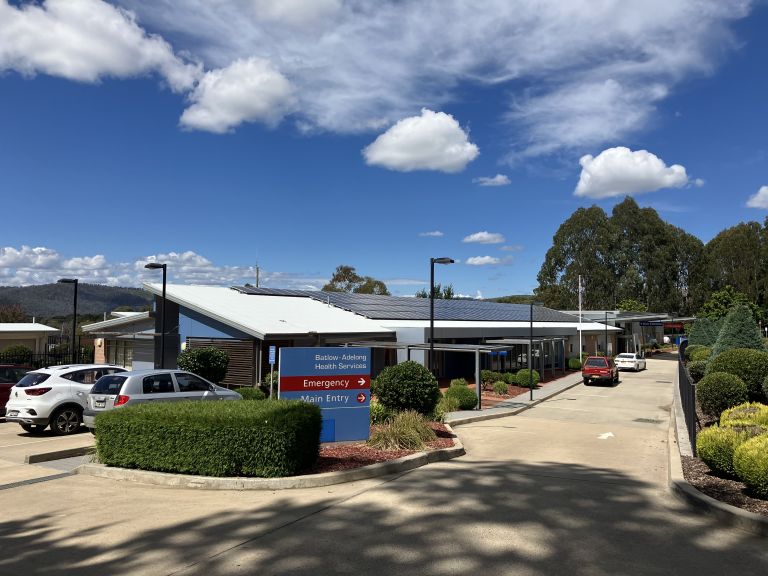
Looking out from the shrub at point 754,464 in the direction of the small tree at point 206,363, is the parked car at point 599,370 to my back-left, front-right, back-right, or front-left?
front-right

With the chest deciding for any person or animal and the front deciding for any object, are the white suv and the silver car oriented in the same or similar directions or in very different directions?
same or similar directions

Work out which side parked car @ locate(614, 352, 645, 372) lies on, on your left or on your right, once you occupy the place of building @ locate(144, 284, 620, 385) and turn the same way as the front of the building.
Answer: on your left

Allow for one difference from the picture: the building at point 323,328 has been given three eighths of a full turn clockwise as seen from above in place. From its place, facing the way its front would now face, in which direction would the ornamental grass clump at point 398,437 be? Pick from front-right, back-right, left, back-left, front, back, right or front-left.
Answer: left

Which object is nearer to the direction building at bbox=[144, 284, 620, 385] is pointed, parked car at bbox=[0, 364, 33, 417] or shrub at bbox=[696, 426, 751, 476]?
the shrub

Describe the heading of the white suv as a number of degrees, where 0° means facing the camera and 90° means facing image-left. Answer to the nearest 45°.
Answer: approximately 225°

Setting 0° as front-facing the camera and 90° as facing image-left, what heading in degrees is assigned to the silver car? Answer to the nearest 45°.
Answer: approximately 225°

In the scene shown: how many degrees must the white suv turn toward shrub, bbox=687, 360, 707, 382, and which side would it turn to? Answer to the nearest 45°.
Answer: approximately 45° to its right

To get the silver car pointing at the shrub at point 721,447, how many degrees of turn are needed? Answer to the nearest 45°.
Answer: approximately 90° to its right

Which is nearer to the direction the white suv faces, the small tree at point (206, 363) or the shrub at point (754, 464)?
the small tree

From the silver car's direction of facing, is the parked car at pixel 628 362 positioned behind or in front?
in front

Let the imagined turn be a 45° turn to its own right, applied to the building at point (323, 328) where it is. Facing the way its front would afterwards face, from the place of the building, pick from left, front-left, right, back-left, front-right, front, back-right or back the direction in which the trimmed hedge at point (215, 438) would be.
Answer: front

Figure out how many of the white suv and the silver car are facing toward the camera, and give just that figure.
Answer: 0

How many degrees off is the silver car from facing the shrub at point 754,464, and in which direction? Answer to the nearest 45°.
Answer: approximately 90° to its right

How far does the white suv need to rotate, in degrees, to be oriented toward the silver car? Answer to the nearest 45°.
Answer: approximately 90° to its right
